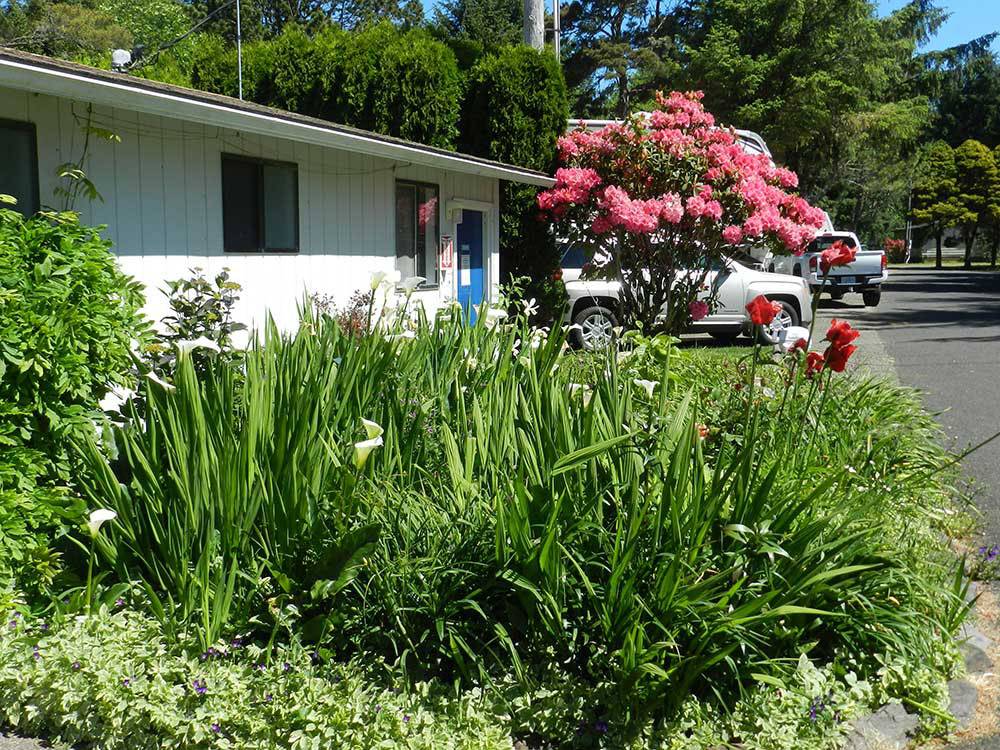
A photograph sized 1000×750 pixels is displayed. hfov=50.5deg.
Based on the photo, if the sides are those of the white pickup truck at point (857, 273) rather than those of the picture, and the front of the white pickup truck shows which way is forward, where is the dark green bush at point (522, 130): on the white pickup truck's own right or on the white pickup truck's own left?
on the white pickup truck's own left

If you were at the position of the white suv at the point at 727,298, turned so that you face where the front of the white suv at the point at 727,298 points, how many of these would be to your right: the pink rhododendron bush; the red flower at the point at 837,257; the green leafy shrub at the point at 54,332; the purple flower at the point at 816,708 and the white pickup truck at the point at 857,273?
4

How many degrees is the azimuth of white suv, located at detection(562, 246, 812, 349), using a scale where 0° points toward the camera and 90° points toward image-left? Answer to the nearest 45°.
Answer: approximately 270°

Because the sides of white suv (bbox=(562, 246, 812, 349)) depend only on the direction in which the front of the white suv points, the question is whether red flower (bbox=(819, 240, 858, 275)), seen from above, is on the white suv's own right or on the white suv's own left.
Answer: on the white suv's own right

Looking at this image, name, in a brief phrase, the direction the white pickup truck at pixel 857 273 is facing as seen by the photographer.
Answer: facing away from the viewer and to the left of the viewer

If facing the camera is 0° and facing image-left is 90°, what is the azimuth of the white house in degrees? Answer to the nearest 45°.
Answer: approximately 315°

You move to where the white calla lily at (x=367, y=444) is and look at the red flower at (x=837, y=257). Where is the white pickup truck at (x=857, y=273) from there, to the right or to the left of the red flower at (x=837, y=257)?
left

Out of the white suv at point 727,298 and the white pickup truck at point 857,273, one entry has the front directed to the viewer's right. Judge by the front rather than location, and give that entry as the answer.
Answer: the white suv at point 727,298

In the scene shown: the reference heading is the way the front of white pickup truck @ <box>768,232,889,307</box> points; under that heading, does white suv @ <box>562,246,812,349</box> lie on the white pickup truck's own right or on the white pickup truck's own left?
on the white pickup truck's own left

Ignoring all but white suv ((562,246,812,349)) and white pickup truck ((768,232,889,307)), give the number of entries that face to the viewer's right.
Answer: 1

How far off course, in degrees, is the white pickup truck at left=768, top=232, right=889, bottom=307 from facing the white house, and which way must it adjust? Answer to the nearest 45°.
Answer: approximately 135° to its left

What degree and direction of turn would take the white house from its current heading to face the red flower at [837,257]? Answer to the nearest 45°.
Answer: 0° — it already faces it
